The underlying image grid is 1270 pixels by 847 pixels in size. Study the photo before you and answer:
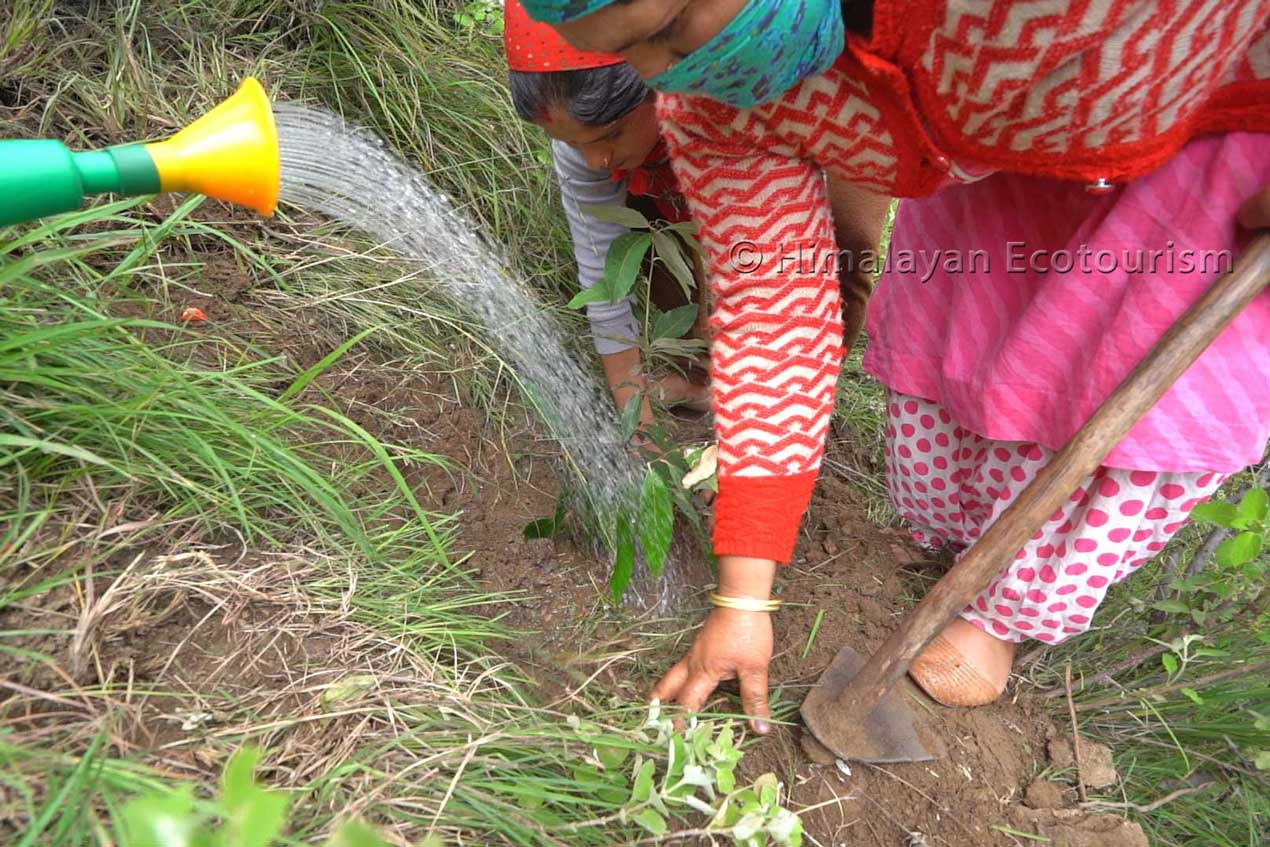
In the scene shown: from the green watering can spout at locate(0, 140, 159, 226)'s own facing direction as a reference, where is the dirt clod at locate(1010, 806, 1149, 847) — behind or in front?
in front

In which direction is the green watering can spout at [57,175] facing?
to the viewer's right

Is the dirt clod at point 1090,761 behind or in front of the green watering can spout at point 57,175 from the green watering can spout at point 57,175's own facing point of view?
in front
